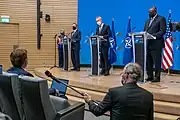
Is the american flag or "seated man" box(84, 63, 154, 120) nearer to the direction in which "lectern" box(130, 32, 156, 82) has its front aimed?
the seated man

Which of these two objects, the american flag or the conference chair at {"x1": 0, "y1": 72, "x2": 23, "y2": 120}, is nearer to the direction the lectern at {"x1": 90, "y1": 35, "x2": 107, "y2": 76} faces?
the conference chair

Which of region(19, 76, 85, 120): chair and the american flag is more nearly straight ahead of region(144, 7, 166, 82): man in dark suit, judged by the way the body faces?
the chair

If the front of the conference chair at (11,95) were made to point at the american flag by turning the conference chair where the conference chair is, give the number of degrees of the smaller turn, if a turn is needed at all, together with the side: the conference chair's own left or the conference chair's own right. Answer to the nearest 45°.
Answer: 0° — it already faces it

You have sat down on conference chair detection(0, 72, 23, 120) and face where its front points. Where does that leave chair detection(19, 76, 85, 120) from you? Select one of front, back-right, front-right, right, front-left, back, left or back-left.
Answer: right
